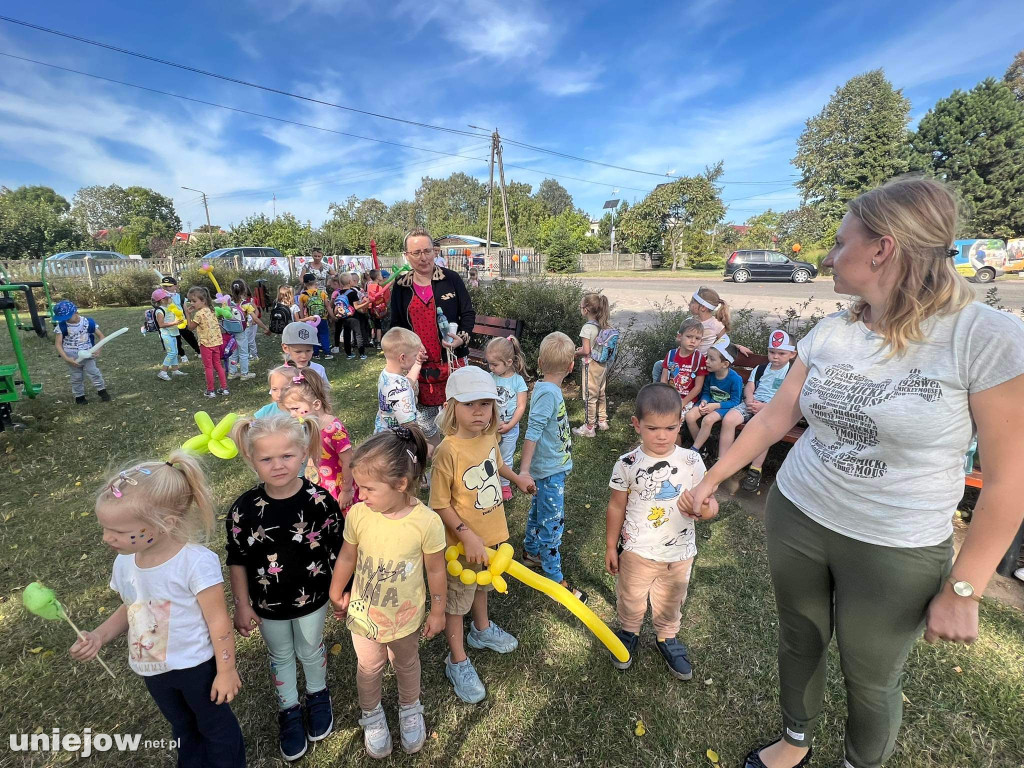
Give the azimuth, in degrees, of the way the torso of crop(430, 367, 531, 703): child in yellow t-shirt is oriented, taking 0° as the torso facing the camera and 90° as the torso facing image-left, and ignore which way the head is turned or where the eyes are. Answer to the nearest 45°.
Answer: approximately 315°

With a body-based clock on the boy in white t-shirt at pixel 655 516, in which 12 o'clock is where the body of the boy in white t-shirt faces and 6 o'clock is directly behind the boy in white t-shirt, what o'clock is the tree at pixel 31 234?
The tree is roughly at 4 o'clock from the boy in white t-shirt.

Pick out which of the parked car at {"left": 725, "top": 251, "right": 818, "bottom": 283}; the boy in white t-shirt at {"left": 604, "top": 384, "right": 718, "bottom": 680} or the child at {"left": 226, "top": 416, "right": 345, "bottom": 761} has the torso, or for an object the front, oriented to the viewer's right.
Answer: the parked car

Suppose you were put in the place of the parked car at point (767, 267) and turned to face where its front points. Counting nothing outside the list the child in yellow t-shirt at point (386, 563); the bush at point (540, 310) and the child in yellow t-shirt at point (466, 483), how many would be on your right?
3

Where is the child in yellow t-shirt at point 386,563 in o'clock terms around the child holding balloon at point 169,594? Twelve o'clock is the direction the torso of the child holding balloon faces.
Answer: The child in yellow t-shirt is roughly at 8 o'clock from the child holding balloon.

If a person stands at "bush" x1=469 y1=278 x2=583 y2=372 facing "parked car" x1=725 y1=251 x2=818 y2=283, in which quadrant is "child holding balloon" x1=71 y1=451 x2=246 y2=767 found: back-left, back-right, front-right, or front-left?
back-right

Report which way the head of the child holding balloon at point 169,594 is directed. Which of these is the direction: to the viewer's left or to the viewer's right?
to the viewer's left

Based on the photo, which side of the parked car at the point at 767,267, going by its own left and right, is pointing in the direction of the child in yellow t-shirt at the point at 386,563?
right
